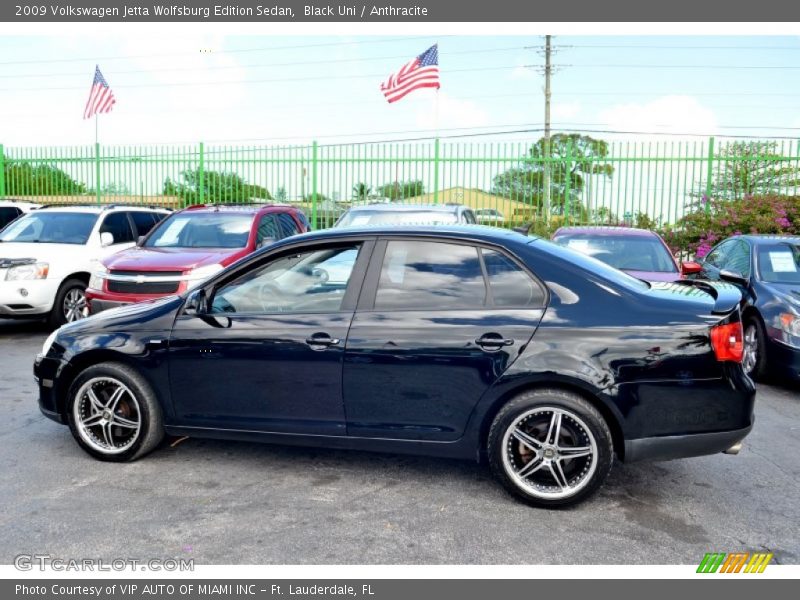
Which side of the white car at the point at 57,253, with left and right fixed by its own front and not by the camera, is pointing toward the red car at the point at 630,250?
left

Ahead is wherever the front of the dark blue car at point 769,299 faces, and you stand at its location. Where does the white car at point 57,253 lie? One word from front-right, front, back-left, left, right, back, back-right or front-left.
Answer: back-right

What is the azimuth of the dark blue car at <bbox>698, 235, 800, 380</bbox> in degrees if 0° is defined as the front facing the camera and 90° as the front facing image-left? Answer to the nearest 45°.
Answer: approximately 315°

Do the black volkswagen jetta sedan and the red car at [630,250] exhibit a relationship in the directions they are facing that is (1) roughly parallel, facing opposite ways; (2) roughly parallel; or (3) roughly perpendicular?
roughly perpendicular

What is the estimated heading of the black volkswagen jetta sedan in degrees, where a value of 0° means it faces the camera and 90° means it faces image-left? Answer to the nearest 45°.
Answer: approximately 90°

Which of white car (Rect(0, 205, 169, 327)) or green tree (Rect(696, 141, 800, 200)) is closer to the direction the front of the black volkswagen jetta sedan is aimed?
the white car

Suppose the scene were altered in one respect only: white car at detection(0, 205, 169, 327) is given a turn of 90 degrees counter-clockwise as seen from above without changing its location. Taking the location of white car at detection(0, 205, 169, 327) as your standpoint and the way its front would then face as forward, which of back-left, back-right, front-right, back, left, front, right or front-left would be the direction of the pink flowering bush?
front-left

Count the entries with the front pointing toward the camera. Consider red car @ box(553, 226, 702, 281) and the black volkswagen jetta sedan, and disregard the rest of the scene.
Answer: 1

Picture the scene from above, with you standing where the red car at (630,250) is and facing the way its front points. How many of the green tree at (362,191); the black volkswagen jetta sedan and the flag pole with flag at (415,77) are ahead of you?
1

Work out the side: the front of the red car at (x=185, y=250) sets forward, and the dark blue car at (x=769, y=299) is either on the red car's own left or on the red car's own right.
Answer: on the red car's own left

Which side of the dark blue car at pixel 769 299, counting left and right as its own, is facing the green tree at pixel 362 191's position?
back

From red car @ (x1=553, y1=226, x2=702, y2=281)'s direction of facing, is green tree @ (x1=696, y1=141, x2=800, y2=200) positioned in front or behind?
behind

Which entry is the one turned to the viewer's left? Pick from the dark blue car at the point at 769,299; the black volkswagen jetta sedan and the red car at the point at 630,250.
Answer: the black volkswagen jetta sedan
